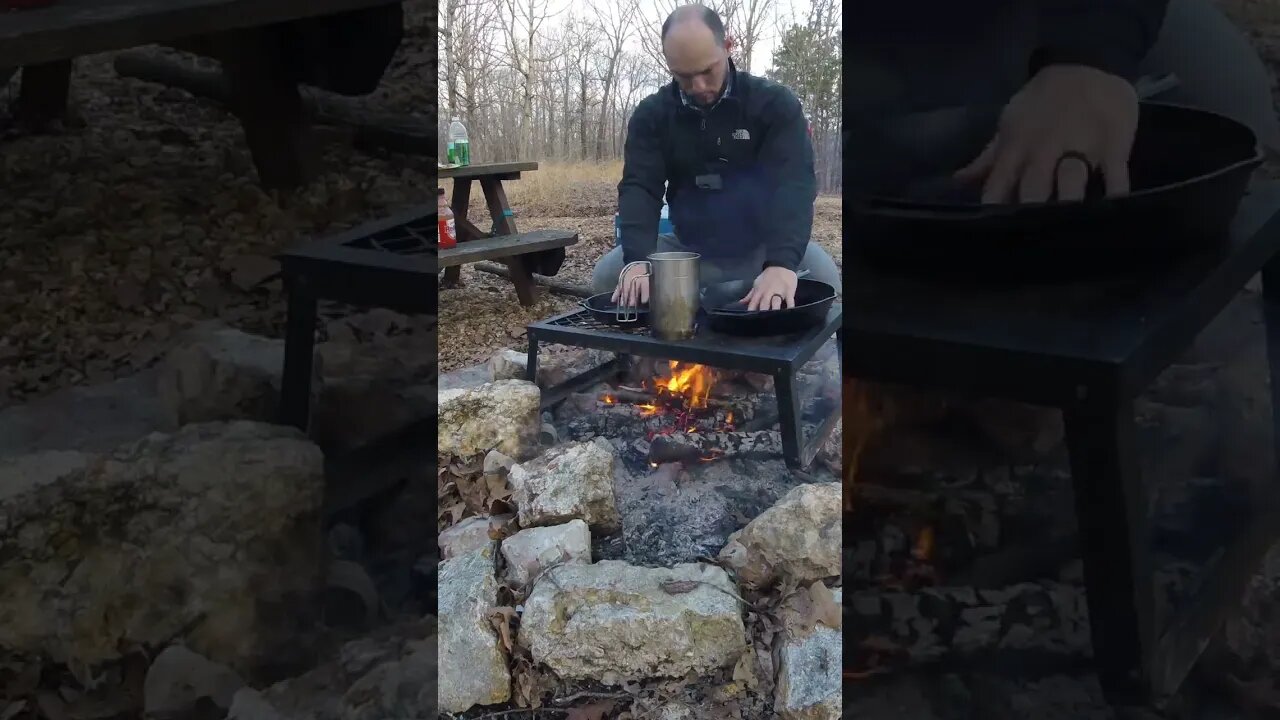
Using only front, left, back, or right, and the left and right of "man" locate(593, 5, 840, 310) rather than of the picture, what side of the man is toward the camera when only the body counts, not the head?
front

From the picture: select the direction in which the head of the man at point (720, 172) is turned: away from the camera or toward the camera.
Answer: toward the camera
